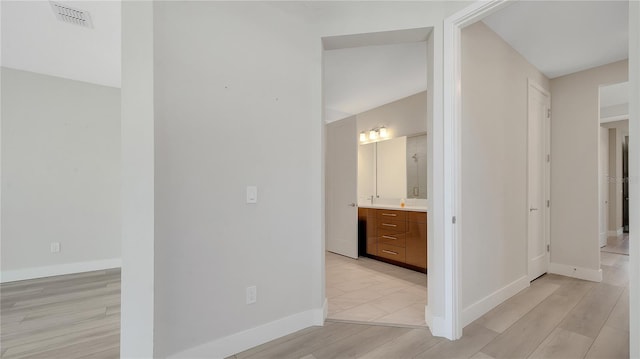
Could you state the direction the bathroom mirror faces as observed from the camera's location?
facing the viewer and to the left of the viewer

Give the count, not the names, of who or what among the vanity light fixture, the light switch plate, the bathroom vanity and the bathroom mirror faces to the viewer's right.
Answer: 0

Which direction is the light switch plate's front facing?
toward the camera

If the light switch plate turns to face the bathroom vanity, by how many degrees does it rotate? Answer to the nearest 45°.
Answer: approximately 135° to its left

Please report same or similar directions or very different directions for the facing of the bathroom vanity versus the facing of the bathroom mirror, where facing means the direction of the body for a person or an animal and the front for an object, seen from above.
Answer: same or similar directions

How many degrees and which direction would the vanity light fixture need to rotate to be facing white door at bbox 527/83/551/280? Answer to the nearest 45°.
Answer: approximately 90° to its left

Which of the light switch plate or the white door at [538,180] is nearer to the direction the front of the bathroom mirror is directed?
the light switch plate

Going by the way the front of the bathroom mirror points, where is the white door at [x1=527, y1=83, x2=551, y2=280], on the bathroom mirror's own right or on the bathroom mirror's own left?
on the bathroom mirror's own left

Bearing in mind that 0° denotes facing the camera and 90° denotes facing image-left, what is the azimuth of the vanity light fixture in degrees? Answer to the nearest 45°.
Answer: approximately 45°

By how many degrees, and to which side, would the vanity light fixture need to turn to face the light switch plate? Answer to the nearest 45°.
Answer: approximately 45° to its left

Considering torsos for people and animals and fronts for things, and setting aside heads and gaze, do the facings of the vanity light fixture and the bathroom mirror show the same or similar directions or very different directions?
same or similar directions

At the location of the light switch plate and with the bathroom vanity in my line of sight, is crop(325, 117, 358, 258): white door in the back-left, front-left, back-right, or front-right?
front-left

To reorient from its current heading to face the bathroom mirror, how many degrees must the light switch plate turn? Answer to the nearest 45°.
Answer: approximately 135° to its left
